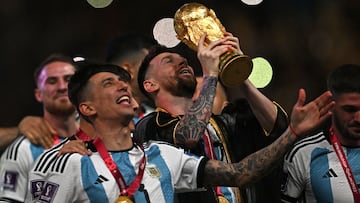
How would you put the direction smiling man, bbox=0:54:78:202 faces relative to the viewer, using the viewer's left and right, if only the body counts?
facing the viewer and to the right of the viewer

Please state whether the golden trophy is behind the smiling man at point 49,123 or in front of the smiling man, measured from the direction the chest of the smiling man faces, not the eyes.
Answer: in front
